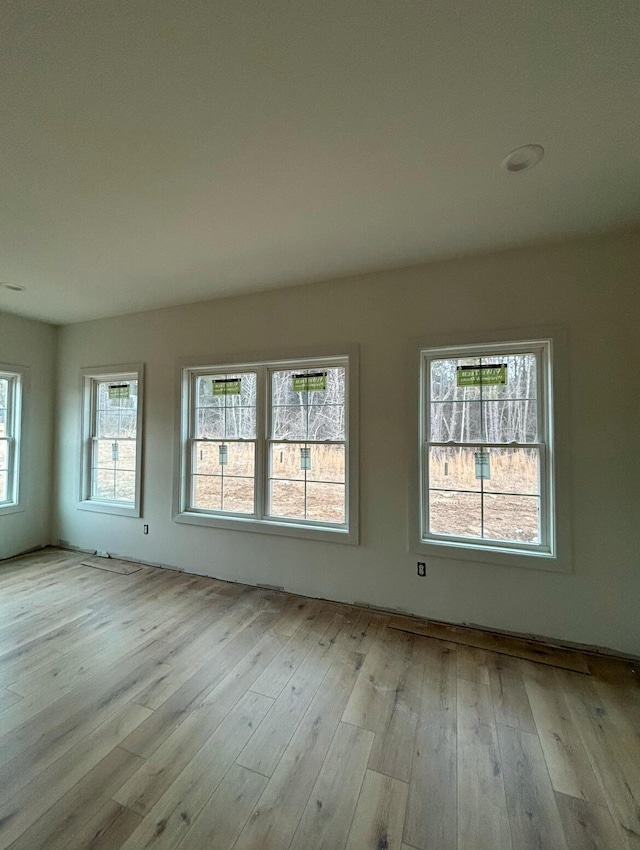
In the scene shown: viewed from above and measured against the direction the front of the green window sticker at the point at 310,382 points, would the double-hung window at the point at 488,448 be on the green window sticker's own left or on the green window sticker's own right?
on the green window sticker's own left

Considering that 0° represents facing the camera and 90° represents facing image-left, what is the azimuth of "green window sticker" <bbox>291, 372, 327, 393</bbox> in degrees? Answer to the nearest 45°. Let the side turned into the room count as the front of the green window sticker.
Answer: approximately 0°

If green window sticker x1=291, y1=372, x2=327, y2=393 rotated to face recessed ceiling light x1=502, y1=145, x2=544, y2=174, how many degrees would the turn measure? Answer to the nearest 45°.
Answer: approximately 45° to its left

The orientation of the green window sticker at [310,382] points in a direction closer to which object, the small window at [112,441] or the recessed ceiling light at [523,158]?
the recessed ceiling light

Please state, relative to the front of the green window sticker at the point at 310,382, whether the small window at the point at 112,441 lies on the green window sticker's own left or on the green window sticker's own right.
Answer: on the green window sticker's own right

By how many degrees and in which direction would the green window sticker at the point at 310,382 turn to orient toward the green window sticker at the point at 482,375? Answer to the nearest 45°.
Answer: approximately 90° to its left

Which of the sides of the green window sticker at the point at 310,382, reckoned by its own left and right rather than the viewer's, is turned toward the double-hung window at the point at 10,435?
right

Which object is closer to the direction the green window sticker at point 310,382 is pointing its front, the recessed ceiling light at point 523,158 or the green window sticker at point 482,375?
the recessed ceiling light

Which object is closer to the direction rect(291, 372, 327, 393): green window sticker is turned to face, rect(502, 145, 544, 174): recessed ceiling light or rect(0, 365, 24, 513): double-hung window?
the recessed ceiling light
